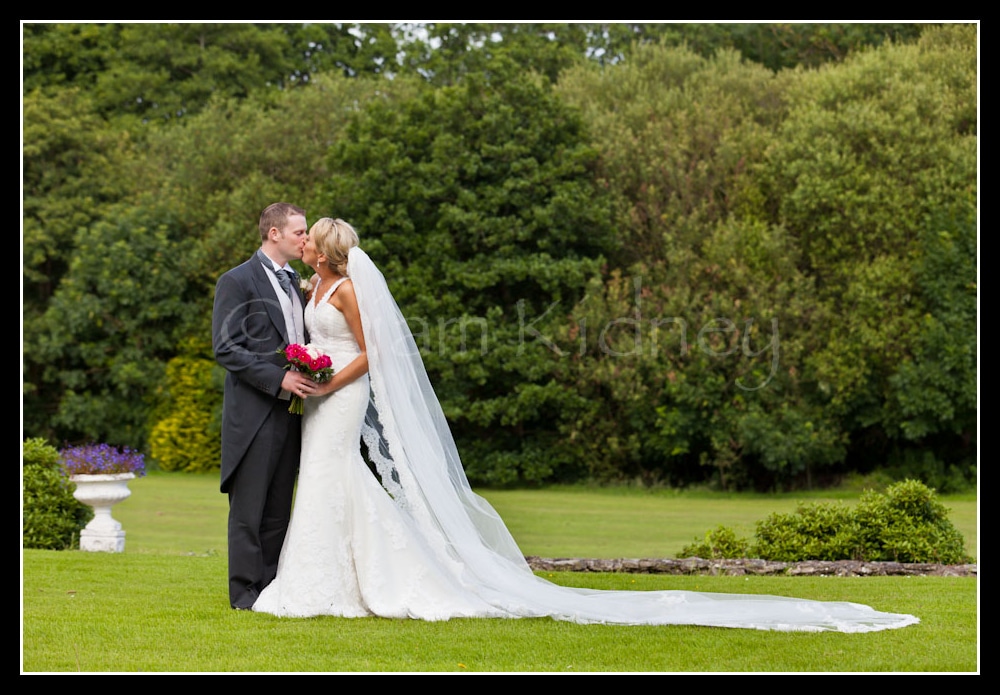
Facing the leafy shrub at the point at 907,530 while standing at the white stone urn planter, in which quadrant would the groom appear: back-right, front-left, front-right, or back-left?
front-right

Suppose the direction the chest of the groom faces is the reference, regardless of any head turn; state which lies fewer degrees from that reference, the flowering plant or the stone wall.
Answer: the stone wall

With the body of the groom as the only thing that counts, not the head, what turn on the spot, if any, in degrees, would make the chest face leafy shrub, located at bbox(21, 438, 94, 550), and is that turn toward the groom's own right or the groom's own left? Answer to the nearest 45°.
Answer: approximately 180°

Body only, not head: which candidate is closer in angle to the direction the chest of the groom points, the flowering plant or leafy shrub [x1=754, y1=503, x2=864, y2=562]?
the leafy shrub

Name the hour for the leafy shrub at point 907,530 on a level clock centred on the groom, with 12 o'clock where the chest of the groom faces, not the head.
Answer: The leafy shrub is roughly at 10 o'clock from the groom.

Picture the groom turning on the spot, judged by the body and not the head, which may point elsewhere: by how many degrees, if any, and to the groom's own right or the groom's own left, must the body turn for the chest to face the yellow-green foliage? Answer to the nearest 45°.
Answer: approximately 135° to the groom's own left

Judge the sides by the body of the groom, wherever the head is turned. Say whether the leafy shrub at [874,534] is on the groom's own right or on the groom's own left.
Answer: on the groom's own left

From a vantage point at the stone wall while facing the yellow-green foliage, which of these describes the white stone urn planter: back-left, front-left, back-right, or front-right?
front-left

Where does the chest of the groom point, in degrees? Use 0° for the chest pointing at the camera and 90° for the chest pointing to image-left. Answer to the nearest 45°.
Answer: approximately 315°

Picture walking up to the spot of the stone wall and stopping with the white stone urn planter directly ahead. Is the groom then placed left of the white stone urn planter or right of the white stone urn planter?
left

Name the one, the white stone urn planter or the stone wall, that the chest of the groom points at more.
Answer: the stone wall

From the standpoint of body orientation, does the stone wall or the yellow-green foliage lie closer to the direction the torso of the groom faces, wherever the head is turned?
the stone wall

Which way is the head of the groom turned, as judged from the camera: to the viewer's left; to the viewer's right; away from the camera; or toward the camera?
to the viewer's right
